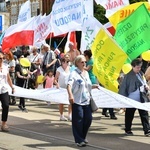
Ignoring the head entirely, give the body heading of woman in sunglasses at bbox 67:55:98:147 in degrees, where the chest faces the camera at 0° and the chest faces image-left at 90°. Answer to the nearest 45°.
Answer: approximately 315°

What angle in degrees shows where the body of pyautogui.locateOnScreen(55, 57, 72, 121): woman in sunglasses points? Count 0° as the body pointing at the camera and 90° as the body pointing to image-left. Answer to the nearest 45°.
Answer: approximately 315°

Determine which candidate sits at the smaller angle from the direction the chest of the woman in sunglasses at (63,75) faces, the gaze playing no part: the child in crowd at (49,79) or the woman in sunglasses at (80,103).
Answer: the woman in sunglasses

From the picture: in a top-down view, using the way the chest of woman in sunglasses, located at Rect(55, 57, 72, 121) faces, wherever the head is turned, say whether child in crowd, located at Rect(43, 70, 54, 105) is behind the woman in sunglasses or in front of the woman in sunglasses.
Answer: behind

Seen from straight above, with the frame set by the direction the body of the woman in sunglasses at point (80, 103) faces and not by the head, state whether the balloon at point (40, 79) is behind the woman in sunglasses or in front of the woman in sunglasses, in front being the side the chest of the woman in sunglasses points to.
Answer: behind
